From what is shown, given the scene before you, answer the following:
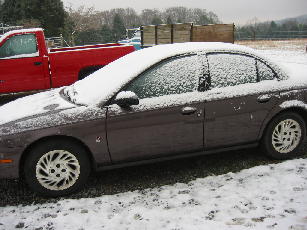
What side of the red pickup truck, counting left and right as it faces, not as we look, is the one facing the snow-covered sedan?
left

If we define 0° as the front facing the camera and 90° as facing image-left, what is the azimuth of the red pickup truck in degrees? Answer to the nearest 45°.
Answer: approximately 90°
